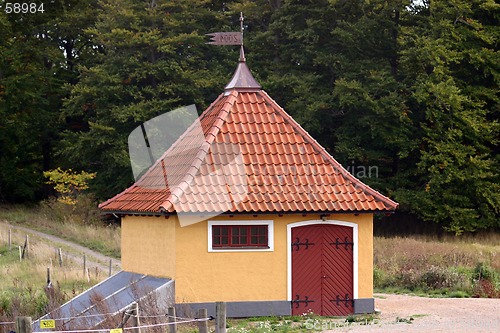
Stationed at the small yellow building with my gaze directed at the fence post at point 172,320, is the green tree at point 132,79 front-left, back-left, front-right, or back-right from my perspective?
back-right

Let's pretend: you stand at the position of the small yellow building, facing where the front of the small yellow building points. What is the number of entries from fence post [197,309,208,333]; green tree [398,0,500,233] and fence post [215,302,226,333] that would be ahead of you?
2

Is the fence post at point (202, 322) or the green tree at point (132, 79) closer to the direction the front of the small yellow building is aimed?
the fence post

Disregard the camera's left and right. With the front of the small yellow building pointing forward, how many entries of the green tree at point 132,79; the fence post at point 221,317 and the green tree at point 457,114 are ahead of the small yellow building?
1

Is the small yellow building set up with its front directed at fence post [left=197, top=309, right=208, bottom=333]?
yes

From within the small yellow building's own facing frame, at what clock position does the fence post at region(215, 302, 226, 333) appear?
The fence post is roughly at 12 o'clock from the small yellow building.

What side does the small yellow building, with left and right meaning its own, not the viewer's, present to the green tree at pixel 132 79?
back

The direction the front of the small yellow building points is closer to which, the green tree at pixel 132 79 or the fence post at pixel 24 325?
the fence post

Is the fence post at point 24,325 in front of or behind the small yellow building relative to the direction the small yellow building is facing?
in front

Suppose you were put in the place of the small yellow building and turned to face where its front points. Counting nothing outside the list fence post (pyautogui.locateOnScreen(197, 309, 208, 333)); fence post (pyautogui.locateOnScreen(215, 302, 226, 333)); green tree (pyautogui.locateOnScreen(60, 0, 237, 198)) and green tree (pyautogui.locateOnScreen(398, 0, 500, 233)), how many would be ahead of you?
2

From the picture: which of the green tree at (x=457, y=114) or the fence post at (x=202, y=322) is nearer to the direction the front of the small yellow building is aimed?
the fence post

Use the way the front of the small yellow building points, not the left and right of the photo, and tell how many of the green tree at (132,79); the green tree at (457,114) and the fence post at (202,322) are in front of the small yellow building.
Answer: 1

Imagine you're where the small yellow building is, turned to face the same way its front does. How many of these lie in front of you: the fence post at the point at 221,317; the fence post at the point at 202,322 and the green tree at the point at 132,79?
2

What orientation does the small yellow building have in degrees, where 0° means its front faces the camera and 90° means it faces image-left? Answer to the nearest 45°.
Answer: approximately 0°
